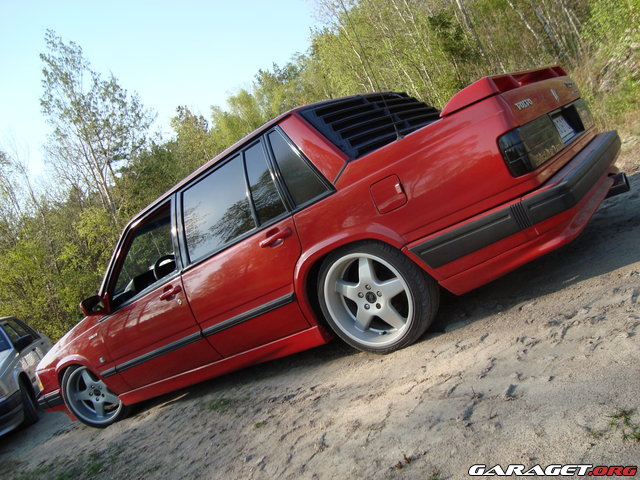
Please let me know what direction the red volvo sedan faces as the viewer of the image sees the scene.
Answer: facing away from the viewer and to the left of the viewer

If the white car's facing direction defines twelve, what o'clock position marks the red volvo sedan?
The red volvo sedan is roughly at 10 o'clock from the white car.

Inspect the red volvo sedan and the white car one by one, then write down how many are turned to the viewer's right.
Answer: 0

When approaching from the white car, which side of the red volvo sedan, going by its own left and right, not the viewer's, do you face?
front
